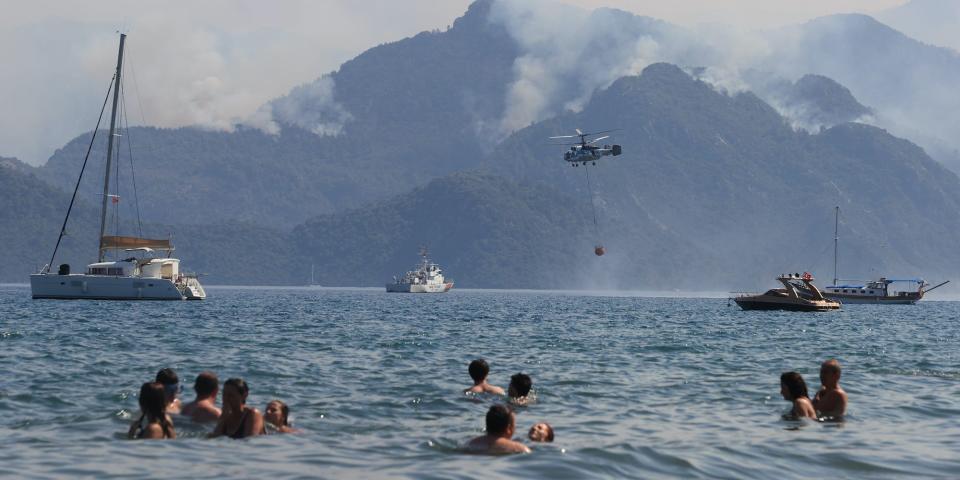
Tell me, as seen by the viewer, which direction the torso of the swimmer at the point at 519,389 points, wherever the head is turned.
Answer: away from the camera

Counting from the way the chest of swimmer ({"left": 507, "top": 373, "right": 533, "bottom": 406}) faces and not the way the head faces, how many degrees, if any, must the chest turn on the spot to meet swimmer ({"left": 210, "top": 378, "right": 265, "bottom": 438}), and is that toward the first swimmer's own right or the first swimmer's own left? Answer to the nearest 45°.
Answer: approximately 135° to the first swimmer's own left

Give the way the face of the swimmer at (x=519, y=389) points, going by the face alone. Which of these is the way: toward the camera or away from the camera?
away from the camera

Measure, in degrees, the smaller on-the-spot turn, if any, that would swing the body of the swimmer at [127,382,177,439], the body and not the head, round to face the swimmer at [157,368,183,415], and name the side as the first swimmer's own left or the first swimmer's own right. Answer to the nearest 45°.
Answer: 0° — they already face them

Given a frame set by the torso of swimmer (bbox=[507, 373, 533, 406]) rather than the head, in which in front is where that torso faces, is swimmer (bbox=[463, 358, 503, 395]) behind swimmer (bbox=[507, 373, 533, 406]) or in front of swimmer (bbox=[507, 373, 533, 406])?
in front

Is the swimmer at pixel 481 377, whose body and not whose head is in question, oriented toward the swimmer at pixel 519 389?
no

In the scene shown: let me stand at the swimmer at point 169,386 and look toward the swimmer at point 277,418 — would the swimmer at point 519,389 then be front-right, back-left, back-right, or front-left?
front-left

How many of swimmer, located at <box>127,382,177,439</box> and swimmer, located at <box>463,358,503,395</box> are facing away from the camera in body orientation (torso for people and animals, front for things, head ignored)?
2

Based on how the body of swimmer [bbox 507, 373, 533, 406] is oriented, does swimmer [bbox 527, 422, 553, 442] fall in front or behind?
behind

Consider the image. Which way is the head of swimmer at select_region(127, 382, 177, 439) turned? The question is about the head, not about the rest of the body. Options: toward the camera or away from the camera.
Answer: away from the camera

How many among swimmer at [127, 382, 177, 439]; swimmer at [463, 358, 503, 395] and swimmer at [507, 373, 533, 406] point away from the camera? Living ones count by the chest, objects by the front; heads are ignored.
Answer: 3

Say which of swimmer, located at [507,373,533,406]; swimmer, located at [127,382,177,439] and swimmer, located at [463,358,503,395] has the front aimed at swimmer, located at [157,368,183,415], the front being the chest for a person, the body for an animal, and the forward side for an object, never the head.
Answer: swimmer, located at [127,382,177,439]

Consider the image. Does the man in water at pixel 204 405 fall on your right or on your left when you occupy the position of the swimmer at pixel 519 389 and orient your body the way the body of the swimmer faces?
on your left

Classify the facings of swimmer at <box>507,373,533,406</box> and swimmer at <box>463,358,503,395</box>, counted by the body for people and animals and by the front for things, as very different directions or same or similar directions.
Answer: same or similar directions

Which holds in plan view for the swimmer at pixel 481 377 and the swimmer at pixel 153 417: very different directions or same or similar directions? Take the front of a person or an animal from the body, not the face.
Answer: same or similar directions

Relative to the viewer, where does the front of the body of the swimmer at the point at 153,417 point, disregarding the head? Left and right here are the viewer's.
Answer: facing away from the viewer

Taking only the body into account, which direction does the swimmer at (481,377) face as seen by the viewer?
away from the camera

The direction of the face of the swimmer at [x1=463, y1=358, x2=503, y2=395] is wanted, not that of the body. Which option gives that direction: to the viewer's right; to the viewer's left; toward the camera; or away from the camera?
away from the camera
